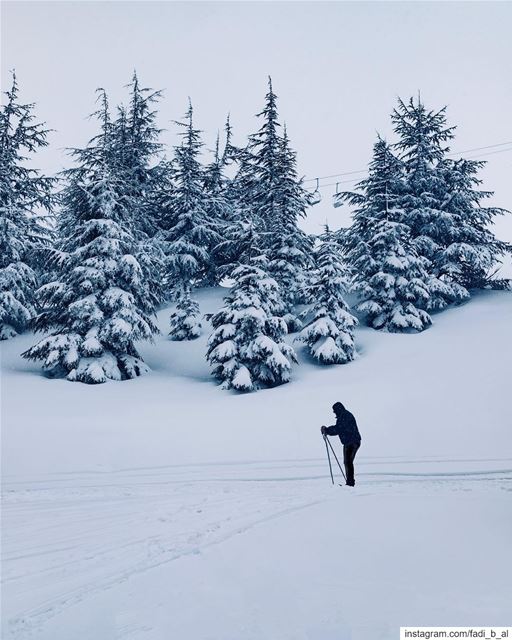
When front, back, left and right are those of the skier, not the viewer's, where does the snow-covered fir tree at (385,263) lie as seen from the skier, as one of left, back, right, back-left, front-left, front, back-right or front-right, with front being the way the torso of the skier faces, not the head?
right

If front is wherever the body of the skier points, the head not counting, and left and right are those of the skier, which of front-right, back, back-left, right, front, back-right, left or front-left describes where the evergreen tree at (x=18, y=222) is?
front-right

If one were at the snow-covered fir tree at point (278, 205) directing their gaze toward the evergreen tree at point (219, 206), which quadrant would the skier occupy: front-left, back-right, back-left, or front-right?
back-left

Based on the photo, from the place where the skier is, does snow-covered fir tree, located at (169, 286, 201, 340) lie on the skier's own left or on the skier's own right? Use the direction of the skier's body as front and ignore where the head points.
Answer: on the skier's own right

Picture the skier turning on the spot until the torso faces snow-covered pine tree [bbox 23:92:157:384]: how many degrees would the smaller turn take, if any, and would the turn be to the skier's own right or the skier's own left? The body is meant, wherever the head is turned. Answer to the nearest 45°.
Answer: approximately 45° to the skier's own right

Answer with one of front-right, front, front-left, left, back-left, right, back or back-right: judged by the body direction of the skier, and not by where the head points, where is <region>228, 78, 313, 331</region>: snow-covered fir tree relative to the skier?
right

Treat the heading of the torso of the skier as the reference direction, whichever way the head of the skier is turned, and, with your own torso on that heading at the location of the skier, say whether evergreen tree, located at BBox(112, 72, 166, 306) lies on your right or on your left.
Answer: on your right

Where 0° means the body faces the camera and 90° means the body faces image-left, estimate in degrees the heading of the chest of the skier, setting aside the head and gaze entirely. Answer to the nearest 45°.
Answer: approximately 90°

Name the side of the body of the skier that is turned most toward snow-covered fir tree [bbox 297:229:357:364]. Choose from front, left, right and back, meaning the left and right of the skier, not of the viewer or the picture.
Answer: right

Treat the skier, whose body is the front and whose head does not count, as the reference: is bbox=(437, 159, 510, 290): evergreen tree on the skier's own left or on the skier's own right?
on the skier's own right
